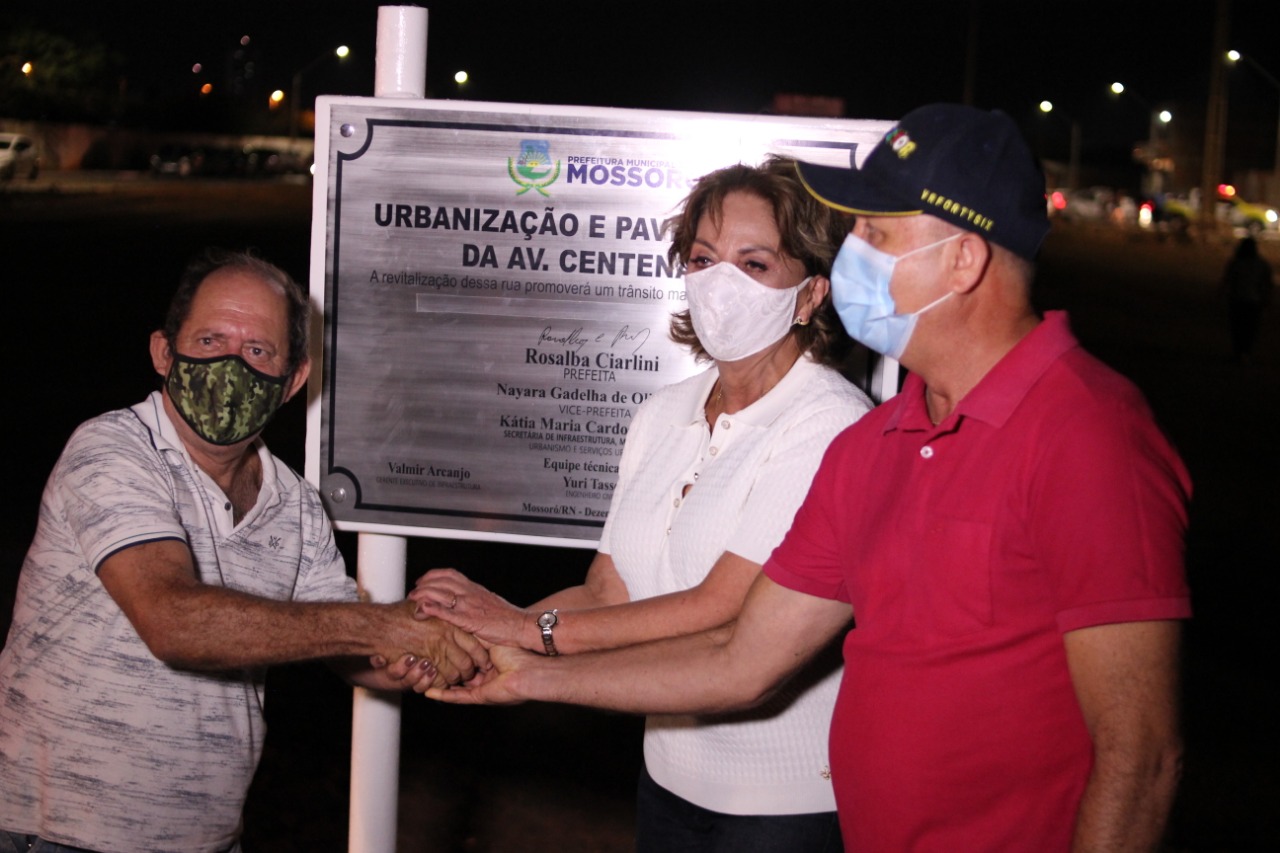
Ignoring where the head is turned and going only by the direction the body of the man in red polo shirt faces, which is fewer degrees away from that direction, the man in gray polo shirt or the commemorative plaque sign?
the man in gray polo shirt

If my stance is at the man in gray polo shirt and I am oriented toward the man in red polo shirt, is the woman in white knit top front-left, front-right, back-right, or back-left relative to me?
front-left

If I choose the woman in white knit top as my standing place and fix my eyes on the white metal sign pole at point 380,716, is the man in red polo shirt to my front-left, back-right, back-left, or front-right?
back-left

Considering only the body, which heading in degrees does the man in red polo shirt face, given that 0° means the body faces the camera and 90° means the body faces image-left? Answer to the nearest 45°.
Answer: approximately 45°

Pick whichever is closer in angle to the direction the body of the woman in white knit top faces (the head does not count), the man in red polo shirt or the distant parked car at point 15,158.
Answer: the man in red polo shirt

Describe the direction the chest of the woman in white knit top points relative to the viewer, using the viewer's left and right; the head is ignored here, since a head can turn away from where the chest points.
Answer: facing the viewer and to the left of the viewer

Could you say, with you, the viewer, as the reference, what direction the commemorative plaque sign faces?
facing the viewer

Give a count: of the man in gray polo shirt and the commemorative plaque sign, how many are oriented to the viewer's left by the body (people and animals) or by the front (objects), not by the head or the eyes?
0

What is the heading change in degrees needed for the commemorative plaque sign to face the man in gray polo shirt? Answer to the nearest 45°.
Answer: approximately 45° to its right

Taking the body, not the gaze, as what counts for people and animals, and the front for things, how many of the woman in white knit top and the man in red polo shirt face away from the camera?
0

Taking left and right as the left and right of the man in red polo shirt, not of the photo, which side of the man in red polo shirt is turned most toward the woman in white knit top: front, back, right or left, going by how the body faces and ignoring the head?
right

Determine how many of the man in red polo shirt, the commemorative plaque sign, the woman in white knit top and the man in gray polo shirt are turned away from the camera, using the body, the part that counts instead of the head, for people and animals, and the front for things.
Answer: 0
